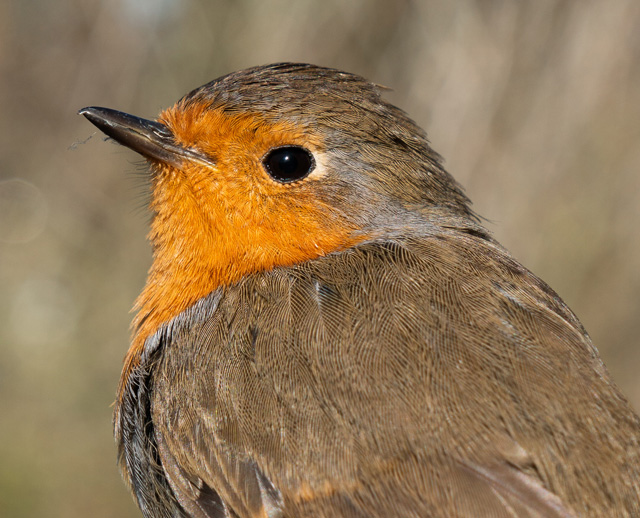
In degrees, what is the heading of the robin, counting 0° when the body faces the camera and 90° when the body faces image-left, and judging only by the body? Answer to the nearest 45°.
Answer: approximately 90°
